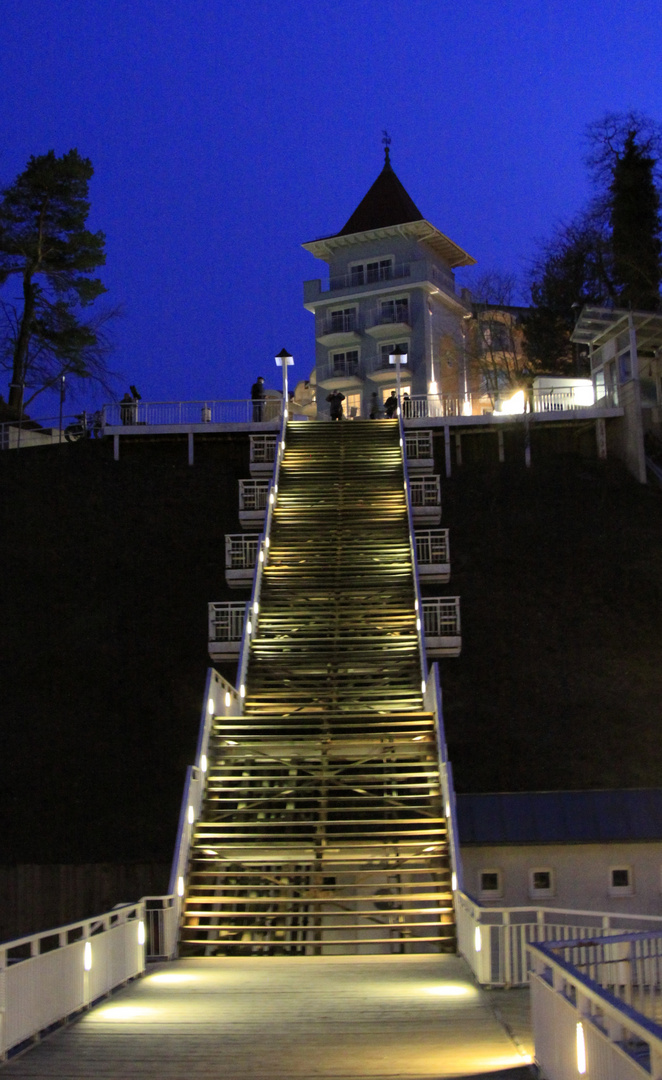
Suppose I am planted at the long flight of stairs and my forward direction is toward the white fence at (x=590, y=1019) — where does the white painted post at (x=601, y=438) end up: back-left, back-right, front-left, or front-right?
back-left

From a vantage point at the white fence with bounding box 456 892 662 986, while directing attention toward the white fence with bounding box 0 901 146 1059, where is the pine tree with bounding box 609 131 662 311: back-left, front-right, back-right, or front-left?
back-right

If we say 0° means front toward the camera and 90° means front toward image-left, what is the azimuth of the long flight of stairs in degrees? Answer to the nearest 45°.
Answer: approximately 0°

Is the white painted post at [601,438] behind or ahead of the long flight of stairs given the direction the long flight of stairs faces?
behind

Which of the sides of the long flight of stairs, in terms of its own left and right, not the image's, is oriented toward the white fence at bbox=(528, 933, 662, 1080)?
front

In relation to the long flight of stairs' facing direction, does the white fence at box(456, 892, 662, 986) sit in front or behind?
in front

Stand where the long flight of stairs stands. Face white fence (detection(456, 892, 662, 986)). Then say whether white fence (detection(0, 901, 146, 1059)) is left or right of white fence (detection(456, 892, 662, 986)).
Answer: right

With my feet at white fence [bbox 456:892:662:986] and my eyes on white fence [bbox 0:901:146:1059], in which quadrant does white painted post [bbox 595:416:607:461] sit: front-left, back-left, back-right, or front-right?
back-right

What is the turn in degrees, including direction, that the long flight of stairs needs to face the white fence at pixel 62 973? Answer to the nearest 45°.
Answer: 0° — it already faces it

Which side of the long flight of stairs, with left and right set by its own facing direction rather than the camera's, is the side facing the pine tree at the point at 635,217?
back
